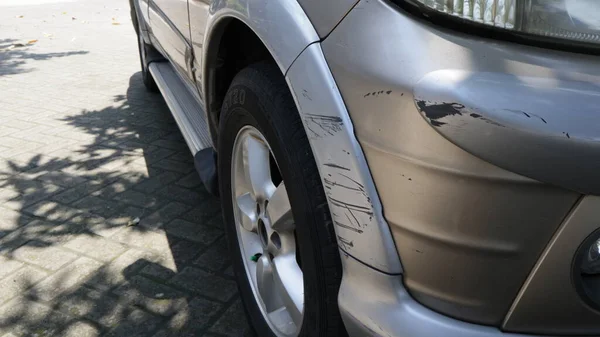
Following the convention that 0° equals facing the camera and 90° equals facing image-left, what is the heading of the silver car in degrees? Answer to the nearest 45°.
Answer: approximately 315°
